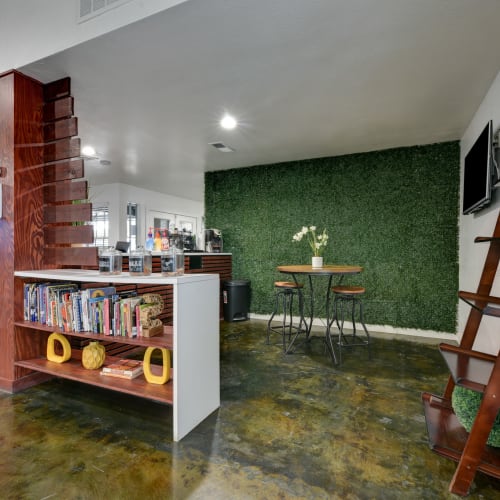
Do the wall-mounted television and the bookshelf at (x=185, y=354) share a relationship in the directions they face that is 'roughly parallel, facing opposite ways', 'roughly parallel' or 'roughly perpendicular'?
roughly perpendicular

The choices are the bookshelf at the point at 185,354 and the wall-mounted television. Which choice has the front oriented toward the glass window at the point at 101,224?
the wall-mounted television

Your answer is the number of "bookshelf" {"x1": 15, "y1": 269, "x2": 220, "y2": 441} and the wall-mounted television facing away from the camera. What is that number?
0

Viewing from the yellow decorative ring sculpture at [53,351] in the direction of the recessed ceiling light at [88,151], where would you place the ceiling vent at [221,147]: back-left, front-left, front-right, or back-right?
front-right

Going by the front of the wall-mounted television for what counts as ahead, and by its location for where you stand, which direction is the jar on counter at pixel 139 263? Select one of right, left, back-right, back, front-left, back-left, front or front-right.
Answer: front-left

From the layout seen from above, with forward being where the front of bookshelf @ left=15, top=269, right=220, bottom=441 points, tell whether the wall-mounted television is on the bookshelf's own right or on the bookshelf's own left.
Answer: on the bookshelf's own left

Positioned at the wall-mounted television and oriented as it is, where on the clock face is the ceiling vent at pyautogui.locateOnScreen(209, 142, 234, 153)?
The ceiling vent is roughly at 12 o'clock from the wall-mounted television.

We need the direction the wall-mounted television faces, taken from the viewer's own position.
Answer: facing to the left of the viewer

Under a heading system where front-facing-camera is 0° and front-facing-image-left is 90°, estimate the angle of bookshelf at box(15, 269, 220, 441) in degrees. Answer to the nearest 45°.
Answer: approximately 45°

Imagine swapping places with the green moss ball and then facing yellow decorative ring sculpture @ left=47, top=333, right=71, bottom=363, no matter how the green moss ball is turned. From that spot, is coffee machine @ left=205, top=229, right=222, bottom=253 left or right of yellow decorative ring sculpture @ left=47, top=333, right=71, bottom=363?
right

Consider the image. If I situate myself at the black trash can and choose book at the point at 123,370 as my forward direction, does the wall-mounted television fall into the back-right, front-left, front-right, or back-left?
front-left

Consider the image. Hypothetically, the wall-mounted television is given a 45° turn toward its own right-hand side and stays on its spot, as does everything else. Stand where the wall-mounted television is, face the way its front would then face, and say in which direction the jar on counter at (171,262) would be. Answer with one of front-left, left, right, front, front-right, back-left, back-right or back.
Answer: left

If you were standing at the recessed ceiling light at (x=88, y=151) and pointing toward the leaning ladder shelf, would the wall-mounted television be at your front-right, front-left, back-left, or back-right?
front-left
